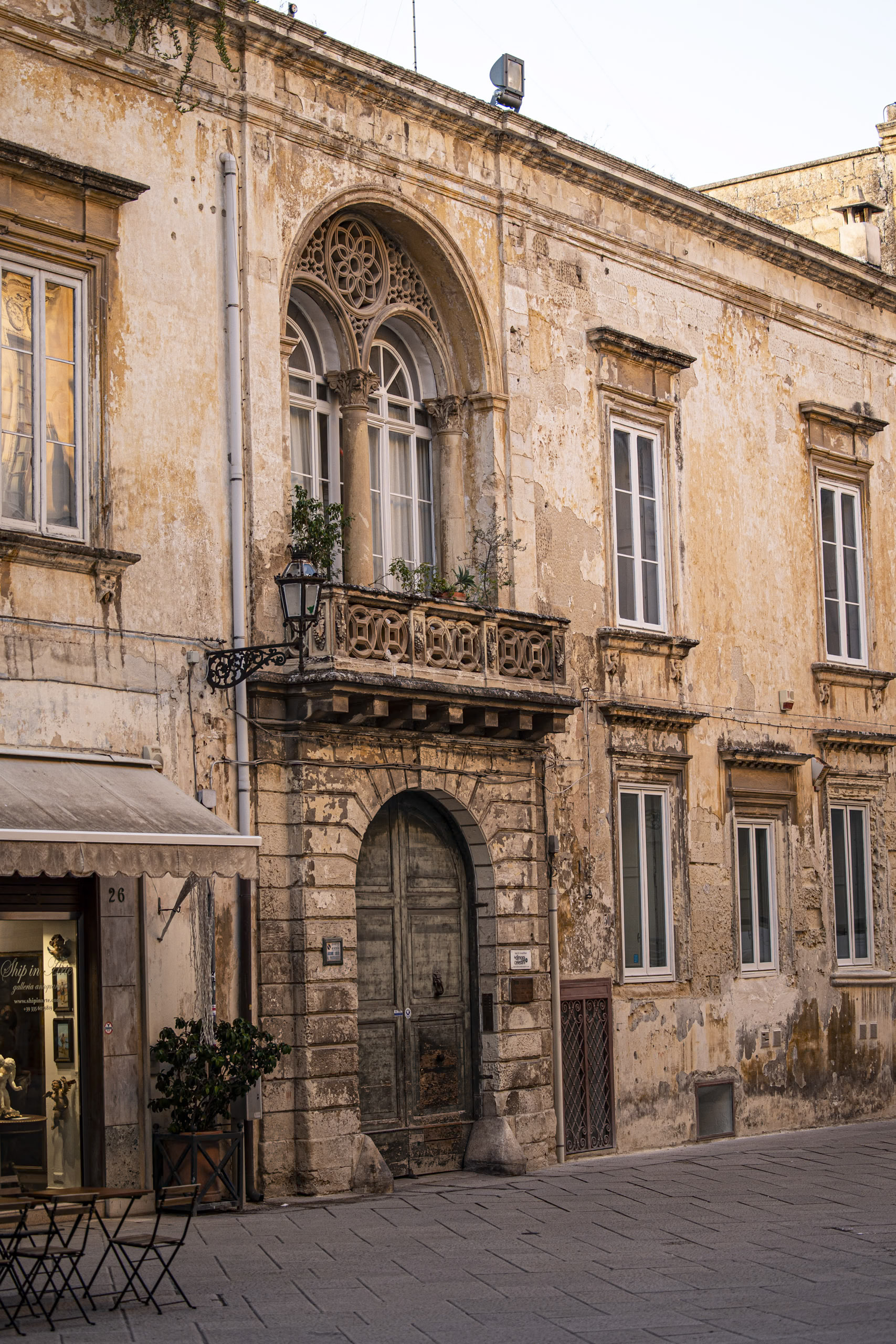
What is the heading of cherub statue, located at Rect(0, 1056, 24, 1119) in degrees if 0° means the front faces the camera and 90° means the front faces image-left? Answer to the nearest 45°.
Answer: approximately 0°

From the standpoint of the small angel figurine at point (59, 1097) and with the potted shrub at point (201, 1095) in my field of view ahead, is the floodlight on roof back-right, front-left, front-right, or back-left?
front-left

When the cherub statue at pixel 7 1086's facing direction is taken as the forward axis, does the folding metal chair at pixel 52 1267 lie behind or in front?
in front

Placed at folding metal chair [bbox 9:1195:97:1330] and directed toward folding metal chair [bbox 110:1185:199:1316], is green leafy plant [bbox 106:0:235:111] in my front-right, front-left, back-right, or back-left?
front-left

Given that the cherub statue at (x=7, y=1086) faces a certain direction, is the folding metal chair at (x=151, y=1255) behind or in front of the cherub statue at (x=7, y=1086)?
in front
